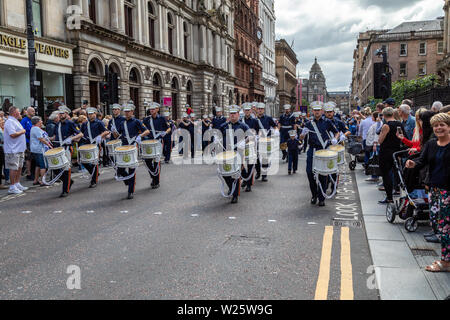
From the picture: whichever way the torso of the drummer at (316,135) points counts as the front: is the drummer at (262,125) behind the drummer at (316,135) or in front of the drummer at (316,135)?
behind

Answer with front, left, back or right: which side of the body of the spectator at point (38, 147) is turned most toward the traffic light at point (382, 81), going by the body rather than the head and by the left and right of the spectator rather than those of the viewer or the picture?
front

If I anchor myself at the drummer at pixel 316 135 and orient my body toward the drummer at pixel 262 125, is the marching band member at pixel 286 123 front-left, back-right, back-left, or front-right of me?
front-right

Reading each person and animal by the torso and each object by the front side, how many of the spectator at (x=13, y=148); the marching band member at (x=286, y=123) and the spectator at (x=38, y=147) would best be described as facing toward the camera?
1

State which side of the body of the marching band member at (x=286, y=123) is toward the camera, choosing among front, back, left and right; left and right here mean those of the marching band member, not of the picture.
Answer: front

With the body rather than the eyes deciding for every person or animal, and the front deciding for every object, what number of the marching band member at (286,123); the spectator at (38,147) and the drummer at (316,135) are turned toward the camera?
2

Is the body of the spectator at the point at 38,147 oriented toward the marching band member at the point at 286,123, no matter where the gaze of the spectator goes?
yes

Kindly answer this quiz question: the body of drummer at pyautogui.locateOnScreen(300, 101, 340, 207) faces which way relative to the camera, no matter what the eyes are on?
toward the camera

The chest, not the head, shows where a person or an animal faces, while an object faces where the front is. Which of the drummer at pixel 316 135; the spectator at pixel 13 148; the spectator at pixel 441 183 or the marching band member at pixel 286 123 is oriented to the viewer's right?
the spectator at pixel 13 148

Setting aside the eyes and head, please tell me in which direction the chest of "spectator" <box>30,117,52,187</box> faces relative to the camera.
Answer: to the viewer's right

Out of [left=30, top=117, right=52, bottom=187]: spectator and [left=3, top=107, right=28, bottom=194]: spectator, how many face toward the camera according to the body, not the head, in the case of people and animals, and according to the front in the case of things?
0

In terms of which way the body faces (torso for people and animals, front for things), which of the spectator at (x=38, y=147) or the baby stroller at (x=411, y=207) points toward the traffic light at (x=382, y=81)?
the spectator

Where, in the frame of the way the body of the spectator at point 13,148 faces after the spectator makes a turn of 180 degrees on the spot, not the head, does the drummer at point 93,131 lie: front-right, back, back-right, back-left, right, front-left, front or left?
back

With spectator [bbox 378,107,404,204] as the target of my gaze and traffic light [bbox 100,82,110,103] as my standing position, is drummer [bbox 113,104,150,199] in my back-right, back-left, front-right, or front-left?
front-right

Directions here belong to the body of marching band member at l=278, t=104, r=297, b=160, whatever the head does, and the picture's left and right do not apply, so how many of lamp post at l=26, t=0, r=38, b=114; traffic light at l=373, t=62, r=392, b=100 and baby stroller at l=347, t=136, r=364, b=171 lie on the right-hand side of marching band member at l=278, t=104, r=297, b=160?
1

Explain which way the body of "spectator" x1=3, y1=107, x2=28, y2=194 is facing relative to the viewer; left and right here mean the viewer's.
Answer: facing to the right of the viewer

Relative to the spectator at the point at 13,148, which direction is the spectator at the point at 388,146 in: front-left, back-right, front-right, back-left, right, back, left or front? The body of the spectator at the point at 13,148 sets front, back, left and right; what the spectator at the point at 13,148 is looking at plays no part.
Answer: front-right
